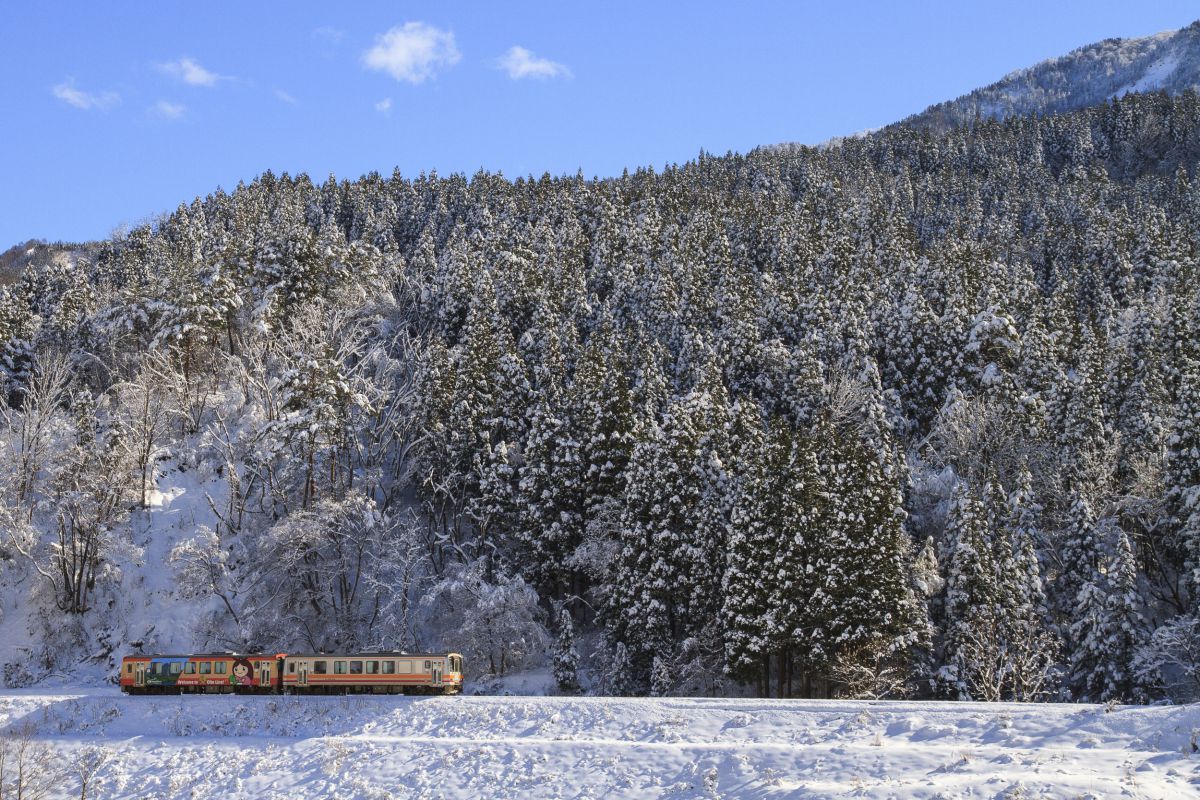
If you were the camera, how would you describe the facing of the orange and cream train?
facing to the right of the viewer

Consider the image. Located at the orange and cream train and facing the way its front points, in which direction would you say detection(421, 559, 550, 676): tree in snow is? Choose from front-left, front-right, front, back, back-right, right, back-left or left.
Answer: front-left

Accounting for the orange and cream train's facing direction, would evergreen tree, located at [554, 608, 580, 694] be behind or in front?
in front
